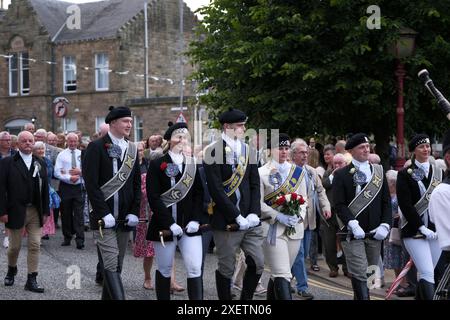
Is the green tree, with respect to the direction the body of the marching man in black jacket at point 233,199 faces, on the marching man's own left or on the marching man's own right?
on the marching man's own left

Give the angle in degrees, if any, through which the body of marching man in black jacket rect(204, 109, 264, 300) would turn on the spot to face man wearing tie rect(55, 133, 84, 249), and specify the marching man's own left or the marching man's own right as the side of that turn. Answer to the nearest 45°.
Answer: approximately 180°

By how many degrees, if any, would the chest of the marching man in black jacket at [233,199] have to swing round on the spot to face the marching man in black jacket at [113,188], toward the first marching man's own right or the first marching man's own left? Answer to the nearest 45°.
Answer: approximately 135° to the first marching man's own right

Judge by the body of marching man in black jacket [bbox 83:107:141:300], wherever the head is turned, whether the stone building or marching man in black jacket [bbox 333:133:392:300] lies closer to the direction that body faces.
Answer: the marching man in black jacket

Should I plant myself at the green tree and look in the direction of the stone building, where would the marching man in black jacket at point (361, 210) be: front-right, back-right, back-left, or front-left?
back-left

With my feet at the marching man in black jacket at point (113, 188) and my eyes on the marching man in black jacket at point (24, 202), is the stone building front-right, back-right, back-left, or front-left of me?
front-right

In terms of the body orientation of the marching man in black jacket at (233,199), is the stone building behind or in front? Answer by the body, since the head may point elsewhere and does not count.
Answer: behind

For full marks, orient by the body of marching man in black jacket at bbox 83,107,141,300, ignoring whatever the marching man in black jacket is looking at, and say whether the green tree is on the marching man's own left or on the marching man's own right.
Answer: on the marching man's own left

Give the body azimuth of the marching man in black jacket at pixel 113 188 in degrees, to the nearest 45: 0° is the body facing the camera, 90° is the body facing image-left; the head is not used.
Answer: approximately 315°

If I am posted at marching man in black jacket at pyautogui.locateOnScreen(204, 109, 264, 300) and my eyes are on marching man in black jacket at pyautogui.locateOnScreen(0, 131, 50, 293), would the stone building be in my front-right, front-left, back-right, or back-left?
front-right

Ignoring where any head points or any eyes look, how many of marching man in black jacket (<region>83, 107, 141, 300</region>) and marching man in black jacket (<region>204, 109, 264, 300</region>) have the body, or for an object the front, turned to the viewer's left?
0

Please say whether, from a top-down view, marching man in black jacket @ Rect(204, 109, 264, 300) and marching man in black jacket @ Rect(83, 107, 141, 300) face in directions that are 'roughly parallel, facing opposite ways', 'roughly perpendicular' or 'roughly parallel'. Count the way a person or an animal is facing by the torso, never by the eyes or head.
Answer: roughly parallel
